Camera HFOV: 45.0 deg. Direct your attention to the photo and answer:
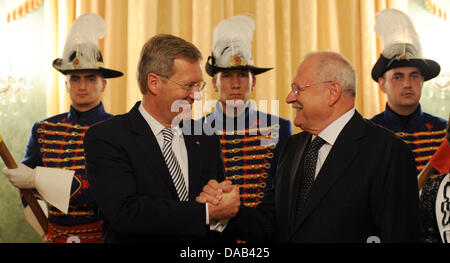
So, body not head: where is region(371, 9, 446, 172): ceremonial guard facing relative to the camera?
toward the camera

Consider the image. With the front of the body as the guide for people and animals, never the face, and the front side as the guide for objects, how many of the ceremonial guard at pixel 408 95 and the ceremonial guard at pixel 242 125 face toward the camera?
2

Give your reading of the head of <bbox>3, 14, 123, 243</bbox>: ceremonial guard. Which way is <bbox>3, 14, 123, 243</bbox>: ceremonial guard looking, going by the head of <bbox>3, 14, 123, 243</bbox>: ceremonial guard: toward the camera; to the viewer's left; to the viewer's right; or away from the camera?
toward the camera

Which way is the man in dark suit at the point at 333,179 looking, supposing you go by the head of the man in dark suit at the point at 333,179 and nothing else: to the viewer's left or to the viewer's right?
to the viewer's left

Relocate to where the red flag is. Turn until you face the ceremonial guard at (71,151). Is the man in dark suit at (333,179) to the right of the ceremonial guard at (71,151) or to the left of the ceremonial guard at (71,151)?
left

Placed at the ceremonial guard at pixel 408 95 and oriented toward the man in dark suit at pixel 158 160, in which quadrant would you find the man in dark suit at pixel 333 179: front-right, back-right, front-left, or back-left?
front-left

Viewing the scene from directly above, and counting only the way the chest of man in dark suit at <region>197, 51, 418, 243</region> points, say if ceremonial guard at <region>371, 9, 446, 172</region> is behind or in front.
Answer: behind

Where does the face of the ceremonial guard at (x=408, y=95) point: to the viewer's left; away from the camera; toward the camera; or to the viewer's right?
toward the camera

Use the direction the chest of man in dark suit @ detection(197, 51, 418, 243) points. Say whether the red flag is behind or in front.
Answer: behind

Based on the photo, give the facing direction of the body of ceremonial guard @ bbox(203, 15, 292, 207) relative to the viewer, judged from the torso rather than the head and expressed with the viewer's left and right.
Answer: facing the viewer

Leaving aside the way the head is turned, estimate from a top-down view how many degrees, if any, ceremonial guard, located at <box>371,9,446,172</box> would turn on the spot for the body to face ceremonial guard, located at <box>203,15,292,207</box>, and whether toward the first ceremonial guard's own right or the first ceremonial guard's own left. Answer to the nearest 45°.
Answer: approximately 90° to the first ceremonial guard's own right

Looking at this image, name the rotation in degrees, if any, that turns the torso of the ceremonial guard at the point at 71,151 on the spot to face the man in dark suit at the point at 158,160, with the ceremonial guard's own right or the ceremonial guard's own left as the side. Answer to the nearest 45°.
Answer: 0° — they already face them

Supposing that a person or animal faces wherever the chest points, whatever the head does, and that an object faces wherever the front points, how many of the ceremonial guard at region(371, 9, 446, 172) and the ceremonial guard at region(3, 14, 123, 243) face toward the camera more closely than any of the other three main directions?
2

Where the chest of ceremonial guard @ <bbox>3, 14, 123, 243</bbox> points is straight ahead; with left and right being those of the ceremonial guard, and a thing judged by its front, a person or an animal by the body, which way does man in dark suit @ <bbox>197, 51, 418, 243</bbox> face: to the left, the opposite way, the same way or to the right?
to the right

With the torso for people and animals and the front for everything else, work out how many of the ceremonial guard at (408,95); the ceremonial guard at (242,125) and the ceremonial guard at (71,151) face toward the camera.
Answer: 3

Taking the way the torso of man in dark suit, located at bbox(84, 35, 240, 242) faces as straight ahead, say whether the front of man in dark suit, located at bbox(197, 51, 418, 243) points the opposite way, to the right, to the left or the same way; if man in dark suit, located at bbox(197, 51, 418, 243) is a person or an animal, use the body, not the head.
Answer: to the right

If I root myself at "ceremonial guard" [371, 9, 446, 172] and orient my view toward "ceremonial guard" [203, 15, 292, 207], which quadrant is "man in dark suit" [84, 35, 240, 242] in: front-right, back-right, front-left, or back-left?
front-left

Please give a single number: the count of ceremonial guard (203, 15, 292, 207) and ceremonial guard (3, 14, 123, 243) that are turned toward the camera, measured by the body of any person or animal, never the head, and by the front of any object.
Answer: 2
